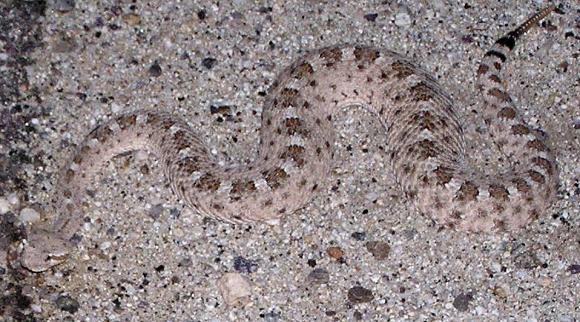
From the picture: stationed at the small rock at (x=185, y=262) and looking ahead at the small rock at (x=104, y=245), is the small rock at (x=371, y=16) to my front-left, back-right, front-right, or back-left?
back-right

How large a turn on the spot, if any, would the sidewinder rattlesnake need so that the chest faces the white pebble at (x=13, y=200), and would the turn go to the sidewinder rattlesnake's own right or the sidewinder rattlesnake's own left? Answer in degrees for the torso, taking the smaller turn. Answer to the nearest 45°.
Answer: approximately 45° to the sidewinder rattlesnake's own right

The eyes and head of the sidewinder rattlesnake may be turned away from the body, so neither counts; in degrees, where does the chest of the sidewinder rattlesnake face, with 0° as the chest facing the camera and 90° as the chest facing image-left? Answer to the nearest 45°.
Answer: approximately 45°

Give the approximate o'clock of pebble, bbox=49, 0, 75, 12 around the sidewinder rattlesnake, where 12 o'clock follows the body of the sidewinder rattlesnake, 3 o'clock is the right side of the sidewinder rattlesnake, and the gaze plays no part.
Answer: The pebble is roughly at 2 o'clock from the sidewinder rattlesnake.

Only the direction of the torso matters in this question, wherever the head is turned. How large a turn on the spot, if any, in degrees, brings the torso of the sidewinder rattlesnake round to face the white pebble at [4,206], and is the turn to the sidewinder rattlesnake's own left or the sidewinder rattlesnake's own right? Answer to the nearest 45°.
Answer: approximately 45° to the sidewinder rattlesnake's own right

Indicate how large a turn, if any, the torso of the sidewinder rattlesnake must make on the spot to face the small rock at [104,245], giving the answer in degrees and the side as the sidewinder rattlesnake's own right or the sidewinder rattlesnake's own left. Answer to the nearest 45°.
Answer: approximately 45° to the sidewinder rattlesnake's own right
